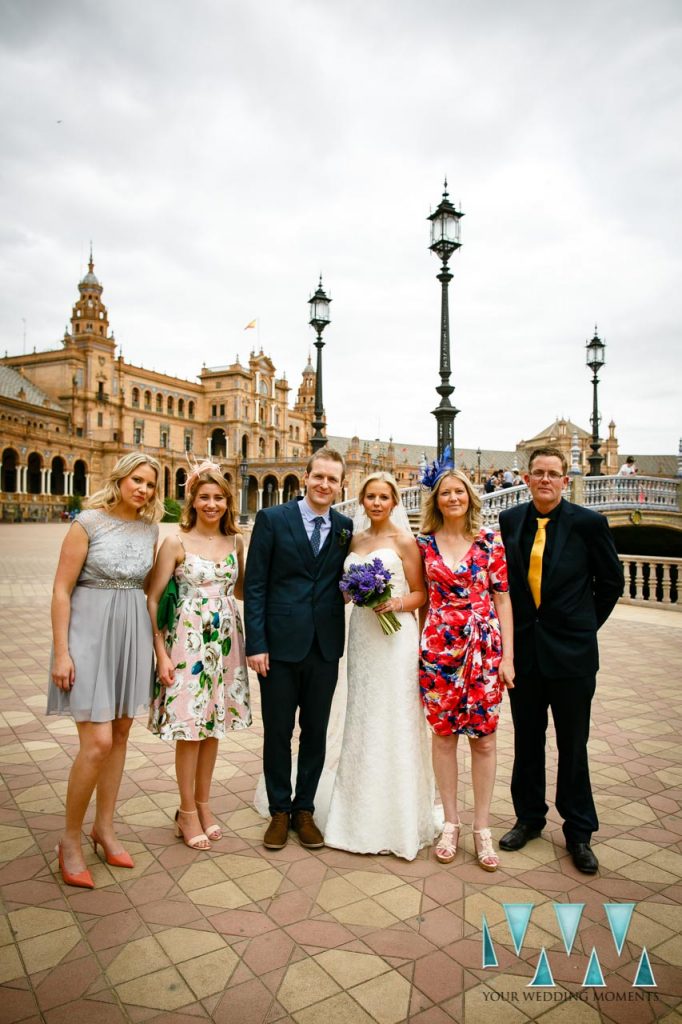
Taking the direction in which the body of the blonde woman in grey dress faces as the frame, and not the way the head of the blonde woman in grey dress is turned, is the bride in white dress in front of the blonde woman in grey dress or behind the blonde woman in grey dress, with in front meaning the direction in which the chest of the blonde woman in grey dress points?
in front

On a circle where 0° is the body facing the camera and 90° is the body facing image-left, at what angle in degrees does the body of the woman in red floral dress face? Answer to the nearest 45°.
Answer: approximately 0°

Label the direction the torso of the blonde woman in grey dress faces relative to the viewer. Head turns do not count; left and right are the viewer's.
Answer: facing the viewer and to the right of the viewer

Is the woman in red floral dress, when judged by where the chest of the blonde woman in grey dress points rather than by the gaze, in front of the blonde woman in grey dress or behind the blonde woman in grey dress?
in front

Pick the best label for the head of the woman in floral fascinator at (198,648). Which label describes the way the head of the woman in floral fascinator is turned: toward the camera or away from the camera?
toward the camera

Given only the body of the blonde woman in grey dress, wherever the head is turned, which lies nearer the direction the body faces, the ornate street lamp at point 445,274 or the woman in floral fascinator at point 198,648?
the woman in floral fascinator

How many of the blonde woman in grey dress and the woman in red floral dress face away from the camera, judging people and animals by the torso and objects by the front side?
0

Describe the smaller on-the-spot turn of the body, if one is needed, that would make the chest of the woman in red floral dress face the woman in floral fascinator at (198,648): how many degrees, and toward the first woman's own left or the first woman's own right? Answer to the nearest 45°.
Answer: approximately 90° to the first woman's own right
